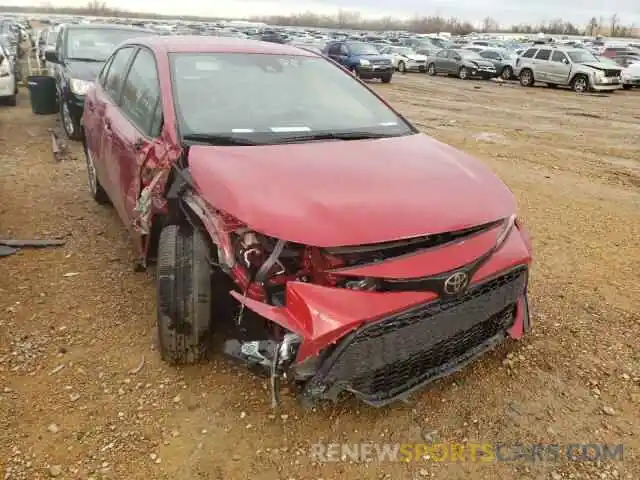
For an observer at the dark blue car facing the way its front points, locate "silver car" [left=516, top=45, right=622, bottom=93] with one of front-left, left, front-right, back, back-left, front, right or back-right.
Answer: front-left

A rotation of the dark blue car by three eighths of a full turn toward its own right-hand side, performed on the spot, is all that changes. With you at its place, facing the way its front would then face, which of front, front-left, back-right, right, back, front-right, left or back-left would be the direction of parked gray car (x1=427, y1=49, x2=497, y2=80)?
back-right

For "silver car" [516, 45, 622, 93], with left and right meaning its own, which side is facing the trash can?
right

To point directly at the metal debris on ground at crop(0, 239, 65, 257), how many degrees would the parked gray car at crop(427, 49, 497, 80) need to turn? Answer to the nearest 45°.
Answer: approximately 45° to its right

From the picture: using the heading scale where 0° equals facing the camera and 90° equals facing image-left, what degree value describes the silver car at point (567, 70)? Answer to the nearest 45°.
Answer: approximately 315°

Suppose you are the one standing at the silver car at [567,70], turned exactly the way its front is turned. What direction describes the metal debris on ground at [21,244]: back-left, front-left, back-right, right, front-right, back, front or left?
front-right

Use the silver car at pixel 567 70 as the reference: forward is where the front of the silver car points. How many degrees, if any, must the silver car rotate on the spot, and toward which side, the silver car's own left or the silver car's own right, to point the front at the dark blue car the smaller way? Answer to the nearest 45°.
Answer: approximately 135° to the silver car's own right

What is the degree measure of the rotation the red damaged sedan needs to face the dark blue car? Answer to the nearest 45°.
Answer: approximately 135° to its left

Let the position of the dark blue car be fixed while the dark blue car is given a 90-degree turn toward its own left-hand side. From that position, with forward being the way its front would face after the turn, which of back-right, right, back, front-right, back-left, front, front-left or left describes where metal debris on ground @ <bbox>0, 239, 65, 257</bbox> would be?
back-right
